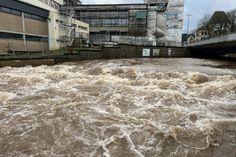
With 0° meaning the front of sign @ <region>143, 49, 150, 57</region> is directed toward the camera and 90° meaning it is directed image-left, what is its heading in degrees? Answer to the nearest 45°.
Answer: approximately 0°

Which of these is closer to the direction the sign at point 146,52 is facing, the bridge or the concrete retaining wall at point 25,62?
the concrete retaining wall

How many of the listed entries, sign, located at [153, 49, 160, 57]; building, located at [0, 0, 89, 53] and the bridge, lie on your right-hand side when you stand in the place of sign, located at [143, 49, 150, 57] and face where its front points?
1

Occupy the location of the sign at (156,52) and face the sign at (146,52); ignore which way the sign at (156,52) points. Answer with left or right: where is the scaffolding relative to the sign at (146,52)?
right

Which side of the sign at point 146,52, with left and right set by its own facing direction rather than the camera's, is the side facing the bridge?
left

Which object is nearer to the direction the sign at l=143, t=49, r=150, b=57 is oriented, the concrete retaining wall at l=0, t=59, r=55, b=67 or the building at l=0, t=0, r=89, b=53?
the concrete retaining wall

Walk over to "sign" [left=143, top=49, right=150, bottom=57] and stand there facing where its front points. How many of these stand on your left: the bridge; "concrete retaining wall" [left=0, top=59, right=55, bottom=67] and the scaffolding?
1

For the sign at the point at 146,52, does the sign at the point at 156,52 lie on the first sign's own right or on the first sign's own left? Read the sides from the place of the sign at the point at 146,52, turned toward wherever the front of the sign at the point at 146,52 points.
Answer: on the first sign's own left

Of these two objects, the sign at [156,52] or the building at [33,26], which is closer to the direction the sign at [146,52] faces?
the building

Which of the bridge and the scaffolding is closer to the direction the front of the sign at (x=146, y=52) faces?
the bridge

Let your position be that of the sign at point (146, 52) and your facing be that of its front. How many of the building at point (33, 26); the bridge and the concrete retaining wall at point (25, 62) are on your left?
1
